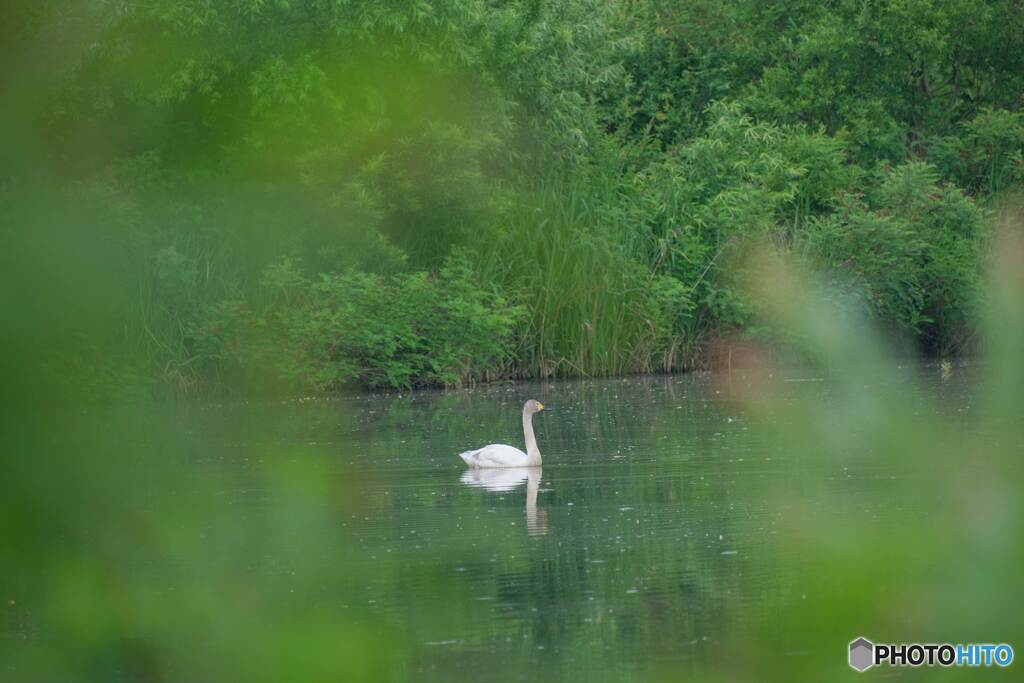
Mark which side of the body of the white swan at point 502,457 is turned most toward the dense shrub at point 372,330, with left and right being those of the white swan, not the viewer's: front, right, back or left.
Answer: left

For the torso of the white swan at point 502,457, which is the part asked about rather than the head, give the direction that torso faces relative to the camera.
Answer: to the viewer's right
